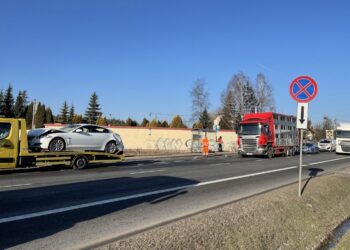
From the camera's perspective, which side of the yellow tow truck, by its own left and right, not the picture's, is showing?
left

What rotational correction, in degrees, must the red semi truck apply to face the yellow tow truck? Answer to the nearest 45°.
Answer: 0° — it already faces it

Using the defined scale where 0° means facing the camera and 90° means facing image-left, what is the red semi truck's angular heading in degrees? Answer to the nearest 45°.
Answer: approximately 45°

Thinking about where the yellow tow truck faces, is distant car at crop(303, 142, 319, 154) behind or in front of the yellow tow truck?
behind

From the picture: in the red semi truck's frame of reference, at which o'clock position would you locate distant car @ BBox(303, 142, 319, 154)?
The distant car is roughly at 5 o'clock from the red semi truck.

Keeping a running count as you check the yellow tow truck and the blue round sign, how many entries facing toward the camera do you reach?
1

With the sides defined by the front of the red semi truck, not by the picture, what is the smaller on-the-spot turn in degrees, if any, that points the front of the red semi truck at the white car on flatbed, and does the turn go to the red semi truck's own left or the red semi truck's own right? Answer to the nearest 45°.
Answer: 0° — it already faces it

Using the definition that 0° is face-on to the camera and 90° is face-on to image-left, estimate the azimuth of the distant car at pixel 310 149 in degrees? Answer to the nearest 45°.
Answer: approximately 45°

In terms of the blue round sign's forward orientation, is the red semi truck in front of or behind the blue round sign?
behind

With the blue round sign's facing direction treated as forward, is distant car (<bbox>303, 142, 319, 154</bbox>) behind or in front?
behind

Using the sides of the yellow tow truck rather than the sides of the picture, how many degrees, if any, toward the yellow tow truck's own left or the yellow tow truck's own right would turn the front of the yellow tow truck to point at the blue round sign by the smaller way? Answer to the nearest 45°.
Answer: approximately 135° to the yellow tow truck's own left
